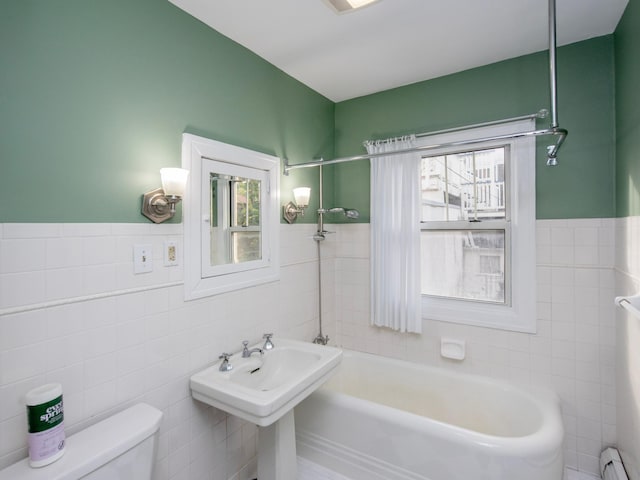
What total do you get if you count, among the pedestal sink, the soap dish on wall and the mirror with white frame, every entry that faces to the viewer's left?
0

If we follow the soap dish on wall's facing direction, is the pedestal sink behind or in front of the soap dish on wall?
in front

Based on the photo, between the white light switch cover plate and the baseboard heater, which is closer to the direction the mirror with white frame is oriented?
the baseboard heater

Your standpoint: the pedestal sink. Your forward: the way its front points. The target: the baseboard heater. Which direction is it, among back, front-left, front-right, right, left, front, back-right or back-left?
front-left

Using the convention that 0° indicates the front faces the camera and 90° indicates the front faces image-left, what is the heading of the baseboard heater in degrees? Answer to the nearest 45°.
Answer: approximately 90°

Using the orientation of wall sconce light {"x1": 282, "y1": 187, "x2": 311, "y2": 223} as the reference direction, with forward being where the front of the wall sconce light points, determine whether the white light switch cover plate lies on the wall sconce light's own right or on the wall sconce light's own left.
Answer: on the wall sconce light's own right

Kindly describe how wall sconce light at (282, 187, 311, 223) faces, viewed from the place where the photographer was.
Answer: facing the viewer and to the right of the viewer

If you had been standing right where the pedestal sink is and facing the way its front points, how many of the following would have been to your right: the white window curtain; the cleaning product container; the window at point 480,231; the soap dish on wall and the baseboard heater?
1

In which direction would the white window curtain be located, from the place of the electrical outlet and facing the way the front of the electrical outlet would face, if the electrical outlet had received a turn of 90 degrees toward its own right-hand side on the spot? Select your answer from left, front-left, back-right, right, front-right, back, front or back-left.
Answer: back-left

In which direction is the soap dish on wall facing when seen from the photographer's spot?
facing the viewer

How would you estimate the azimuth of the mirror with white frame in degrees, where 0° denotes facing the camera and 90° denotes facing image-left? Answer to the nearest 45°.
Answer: approximately 315°

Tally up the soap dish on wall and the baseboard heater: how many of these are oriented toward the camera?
1

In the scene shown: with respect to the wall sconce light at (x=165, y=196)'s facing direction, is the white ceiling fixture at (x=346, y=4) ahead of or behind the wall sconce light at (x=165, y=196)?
ahead

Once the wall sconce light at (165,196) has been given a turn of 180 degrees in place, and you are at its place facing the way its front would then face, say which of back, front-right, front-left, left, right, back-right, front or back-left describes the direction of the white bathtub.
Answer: back-right
